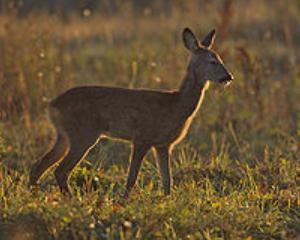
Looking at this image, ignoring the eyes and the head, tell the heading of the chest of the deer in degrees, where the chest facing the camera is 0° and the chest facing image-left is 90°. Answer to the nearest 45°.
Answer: approximately 270°
